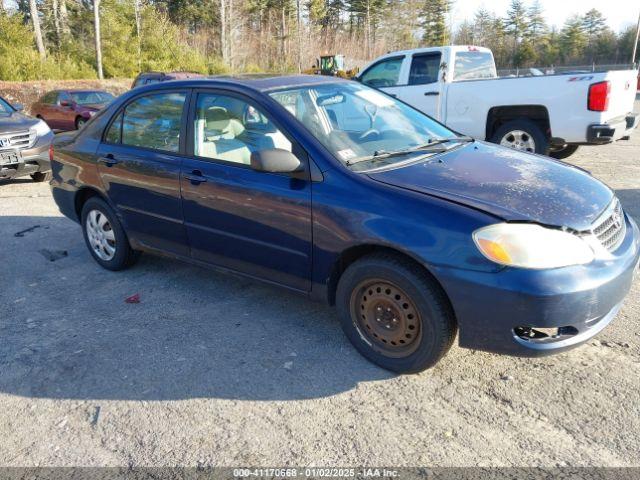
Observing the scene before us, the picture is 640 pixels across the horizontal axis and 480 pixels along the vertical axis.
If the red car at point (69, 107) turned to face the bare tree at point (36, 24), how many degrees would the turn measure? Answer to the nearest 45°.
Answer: approximately 135° to its left

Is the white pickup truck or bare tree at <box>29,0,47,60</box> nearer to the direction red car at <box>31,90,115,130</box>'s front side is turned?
the white pickup truck

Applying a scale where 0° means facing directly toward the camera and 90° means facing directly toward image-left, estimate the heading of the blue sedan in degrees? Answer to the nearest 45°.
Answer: approximately 315°

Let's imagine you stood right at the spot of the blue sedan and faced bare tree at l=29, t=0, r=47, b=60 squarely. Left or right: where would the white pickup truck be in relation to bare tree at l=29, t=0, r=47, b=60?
right

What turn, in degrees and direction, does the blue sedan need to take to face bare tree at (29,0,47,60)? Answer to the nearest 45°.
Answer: approximately 180°

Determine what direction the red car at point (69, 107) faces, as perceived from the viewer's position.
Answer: facing the viewer and to the right of the viewer

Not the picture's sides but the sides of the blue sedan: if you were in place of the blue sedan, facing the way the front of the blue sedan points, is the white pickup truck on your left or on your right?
on your left

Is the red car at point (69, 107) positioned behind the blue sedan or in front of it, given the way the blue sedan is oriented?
behind

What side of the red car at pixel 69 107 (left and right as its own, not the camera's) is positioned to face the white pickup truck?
front
